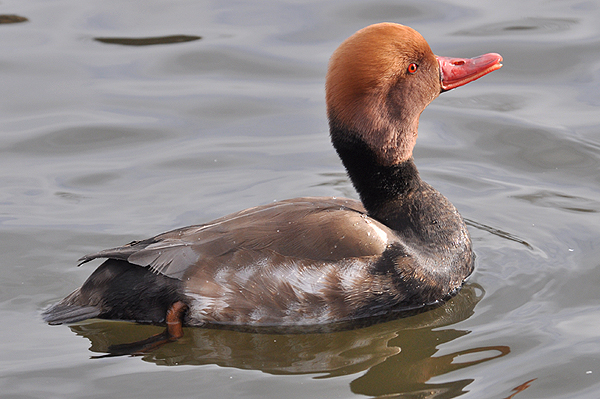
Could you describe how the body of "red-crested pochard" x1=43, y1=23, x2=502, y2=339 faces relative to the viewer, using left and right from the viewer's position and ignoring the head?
facing to the right of the viewer
